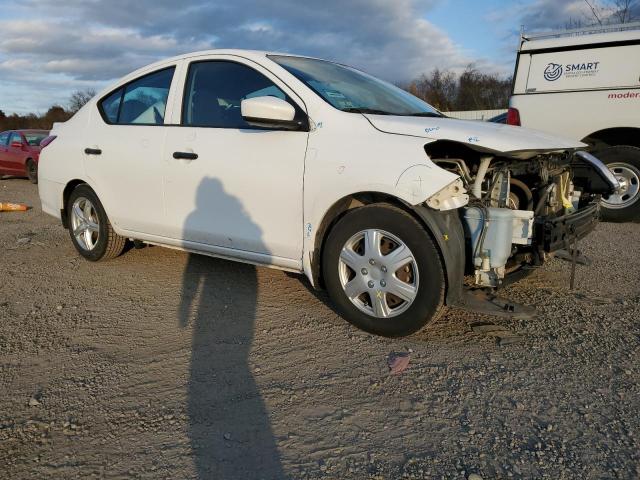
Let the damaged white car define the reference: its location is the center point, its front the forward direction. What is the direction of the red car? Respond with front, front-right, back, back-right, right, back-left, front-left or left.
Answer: back

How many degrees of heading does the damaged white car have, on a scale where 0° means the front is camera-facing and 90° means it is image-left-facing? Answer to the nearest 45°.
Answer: approximately 315°

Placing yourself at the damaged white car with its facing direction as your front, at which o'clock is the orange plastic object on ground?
The orange plastic object on ground is roughly at 6 o'clock from the damaged white car.
